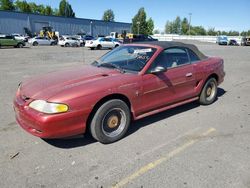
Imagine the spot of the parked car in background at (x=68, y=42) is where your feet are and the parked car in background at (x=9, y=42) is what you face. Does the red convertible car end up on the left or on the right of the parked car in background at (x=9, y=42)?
left

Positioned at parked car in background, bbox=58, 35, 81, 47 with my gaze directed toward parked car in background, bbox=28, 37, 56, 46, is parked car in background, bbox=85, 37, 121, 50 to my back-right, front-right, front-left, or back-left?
back-left

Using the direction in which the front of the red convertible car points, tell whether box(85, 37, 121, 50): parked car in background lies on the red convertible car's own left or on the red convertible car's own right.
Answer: on the red convertible car's own right
